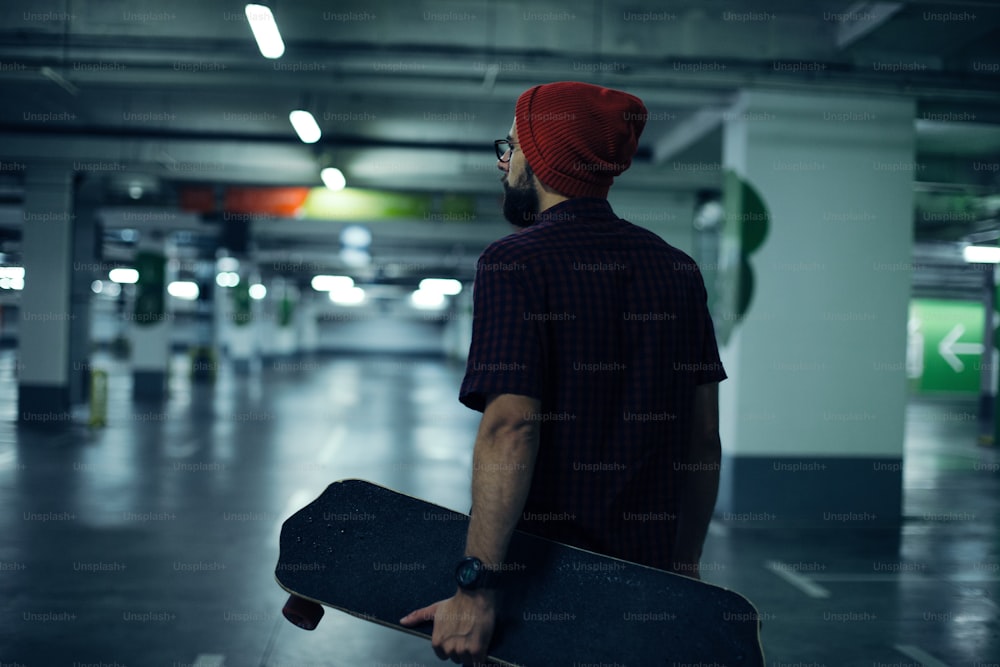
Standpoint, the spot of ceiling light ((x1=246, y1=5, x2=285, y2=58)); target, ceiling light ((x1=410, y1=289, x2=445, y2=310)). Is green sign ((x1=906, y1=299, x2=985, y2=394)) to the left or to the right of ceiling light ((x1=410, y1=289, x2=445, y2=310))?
right

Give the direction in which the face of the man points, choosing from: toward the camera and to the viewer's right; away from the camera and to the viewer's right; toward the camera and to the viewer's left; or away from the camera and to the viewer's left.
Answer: away from the camera and to the viewer's left

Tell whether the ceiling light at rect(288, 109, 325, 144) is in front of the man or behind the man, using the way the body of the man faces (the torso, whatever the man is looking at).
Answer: in front

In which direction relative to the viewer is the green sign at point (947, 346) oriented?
toward the camera

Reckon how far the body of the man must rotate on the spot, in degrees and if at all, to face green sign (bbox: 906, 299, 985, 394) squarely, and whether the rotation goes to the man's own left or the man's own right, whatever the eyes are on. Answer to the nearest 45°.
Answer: approximately 90° to the man's own right

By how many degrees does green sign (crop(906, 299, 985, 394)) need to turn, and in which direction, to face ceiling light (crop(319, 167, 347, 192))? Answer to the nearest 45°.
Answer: approximately 90° to its right

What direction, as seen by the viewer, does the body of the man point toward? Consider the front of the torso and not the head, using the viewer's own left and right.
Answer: facing away from the viewer and to the left of the viewer

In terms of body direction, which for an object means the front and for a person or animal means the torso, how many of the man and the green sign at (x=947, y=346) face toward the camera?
1

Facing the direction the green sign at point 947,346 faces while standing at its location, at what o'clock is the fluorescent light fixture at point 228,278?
The fluorescent light fixture is roughly at 4 o'clock from the green sign.

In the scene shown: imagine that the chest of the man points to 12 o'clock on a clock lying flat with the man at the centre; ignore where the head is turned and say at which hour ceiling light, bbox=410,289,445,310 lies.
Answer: The ceiling light is roughly at 1 o'clock from the man.
